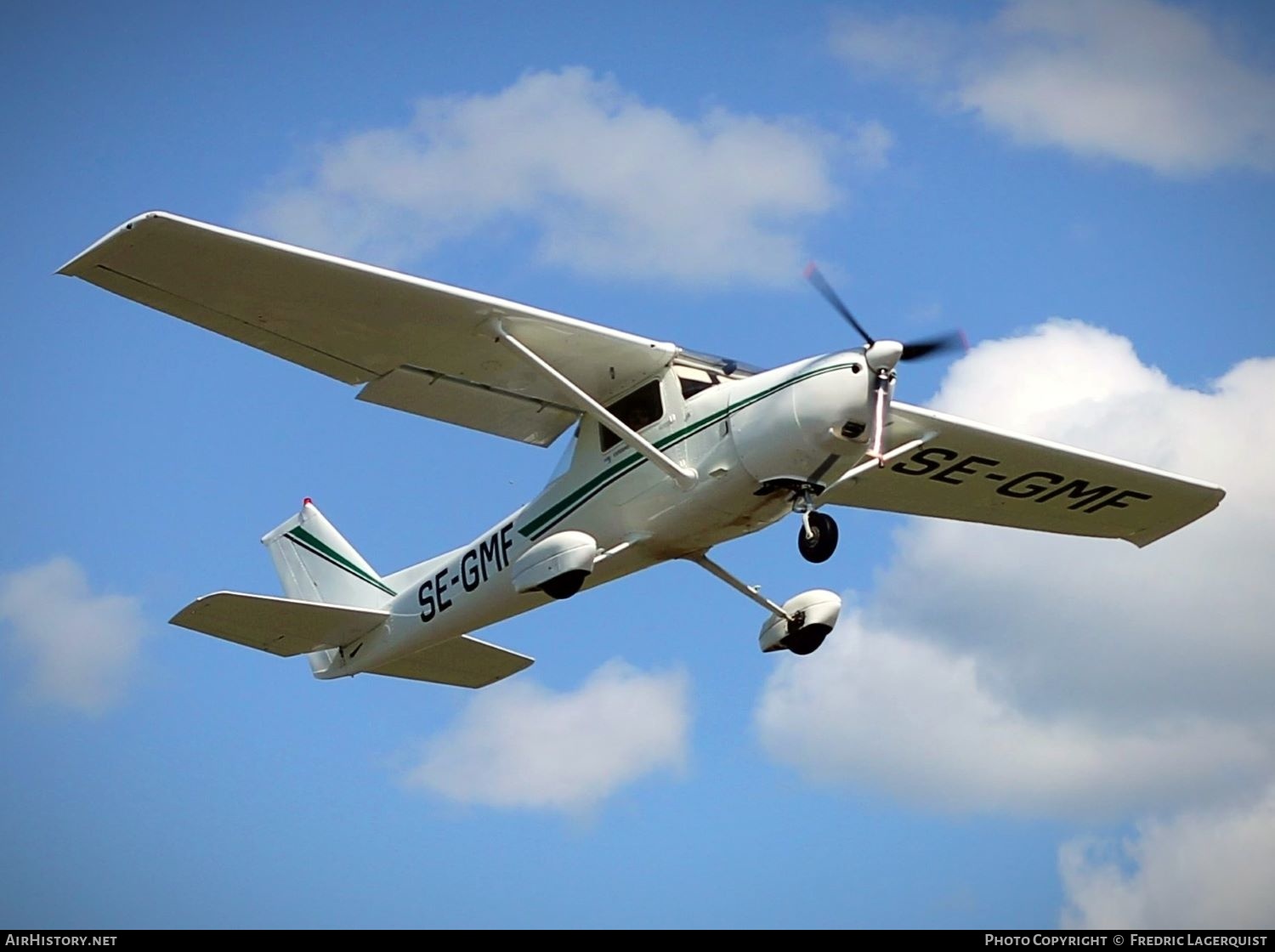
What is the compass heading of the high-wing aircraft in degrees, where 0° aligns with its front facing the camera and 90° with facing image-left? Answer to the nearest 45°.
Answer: approximately 315°
